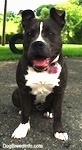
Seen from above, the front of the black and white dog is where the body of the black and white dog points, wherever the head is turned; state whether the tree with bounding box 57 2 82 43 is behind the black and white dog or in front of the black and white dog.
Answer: behind

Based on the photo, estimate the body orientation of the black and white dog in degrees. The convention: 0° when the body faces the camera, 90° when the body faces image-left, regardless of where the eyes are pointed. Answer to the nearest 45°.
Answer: approximately 0°
